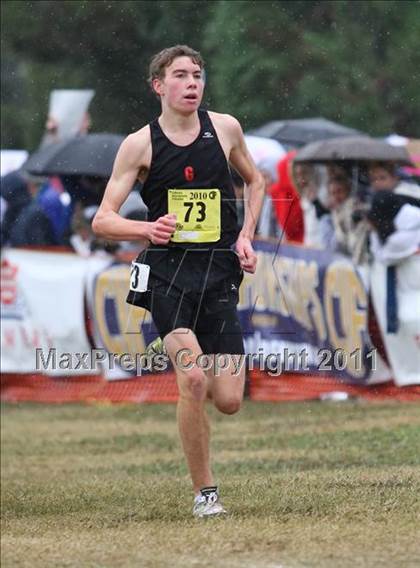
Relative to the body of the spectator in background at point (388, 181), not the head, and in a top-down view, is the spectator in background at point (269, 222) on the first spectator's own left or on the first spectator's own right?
on the first spectator's own right

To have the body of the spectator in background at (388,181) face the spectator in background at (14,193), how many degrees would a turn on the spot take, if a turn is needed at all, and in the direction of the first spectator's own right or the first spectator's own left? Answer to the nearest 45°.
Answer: approximately 90° to the first spectator's own right

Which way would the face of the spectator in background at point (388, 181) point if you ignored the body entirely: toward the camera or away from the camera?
toward the camera

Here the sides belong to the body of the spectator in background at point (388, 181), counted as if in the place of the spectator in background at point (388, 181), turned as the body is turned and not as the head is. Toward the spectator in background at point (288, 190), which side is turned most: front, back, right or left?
right

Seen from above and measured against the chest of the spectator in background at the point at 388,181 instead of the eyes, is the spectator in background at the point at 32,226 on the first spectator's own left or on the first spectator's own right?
on the first spectator's own right

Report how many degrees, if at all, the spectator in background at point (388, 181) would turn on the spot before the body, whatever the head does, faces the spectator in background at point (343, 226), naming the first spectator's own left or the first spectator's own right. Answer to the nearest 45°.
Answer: approximately 135° to the first spectator's own right

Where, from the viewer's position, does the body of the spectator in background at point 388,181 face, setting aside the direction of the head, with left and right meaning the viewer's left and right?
facing the viewer and to the left of the viewer
